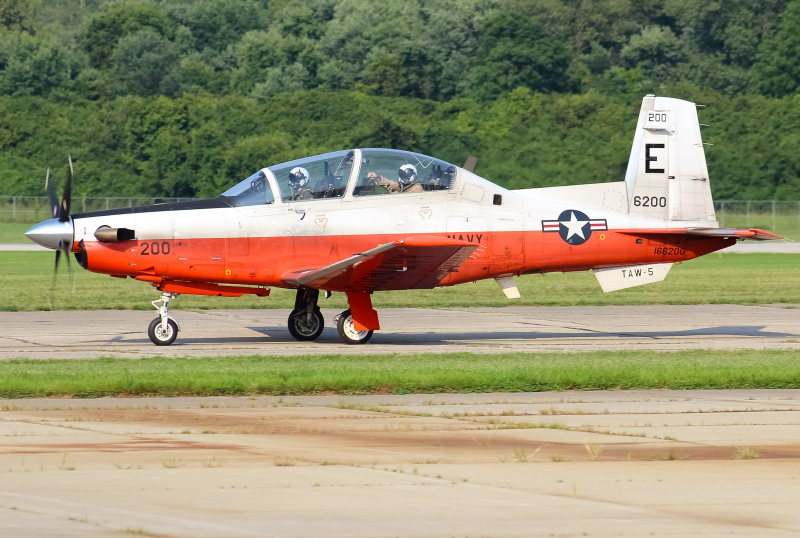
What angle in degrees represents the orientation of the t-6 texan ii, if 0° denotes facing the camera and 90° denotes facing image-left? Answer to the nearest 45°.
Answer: approximately 90°
